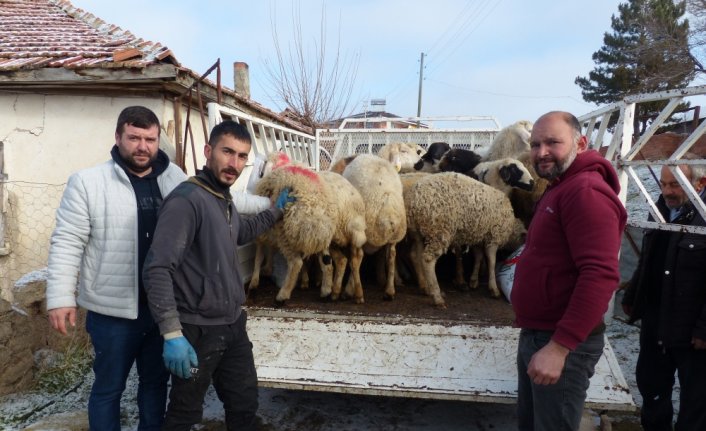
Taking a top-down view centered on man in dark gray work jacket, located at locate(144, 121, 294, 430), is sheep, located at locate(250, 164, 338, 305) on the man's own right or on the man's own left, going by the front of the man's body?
on the man's own left

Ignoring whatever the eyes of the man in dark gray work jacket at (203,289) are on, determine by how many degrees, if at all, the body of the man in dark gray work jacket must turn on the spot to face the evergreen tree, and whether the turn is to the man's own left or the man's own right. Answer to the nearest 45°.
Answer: approximately 90° to the man's own left

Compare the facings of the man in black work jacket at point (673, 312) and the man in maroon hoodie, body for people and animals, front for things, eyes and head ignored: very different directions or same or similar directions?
same or similar directions

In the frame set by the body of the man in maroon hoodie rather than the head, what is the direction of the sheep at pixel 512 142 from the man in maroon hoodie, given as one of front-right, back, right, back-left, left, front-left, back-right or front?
back-right

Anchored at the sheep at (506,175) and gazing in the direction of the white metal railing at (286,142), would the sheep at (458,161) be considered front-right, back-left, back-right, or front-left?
front-right

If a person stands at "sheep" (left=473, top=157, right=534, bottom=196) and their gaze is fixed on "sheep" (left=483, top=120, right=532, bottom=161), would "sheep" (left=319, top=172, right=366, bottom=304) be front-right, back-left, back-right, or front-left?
back-left
